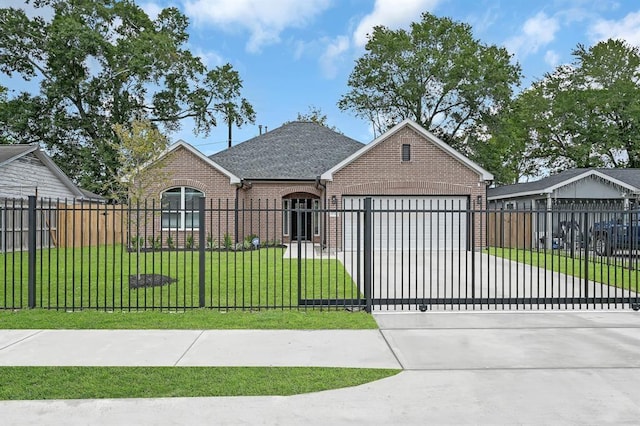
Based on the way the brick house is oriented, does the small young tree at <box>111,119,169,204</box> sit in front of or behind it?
in front

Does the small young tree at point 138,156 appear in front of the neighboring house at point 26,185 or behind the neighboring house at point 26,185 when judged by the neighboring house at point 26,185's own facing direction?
in front

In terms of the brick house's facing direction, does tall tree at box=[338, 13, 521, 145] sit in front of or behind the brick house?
behind

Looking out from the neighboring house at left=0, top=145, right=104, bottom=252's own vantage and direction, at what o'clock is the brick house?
The brick house is roughly at 10 o'clock from the neighboring house.

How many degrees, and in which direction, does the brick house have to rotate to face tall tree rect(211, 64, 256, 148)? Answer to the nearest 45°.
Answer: approximately 135° to its right

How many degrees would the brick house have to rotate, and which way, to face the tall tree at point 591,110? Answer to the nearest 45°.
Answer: approximately 135° to its left
